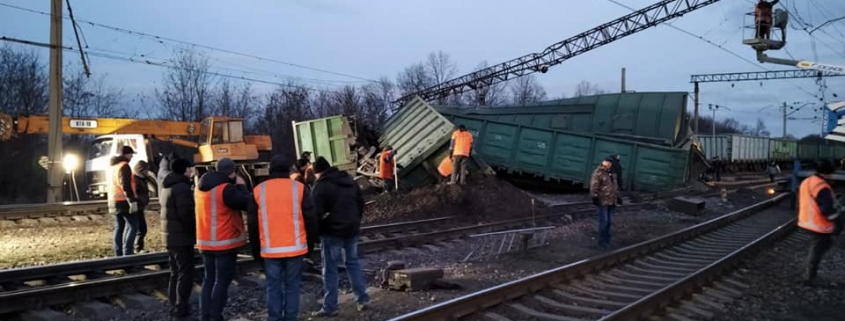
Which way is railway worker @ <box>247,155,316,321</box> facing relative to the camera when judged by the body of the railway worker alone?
away from the camera

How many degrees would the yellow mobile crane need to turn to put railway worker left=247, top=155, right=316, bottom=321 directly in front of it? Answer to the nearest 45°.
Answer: approximately 45° to its left

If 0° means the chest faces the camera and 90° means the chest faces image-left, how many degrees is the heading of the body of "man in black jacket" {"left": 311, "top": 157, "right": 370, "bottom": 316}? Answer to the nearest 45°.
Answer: approximately 135°

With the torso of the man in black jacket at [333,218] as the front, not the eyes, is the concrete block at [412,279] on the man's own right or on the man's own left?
on the man's own right

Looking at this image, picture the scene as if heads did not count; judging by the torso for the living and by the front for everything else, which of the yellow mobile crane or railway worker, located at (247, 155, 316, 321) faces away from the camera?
the railway worker

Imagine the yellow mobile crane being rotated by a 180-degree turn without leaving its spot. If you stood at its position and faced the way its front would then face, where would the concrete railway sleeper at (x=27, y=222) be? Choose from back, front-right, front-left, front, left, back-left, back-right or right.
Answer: back

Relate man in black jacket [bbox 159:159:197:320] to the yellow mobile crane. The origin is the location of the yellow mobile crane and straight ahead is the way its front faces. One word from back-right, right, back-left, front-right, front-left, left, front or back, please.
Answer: front-left

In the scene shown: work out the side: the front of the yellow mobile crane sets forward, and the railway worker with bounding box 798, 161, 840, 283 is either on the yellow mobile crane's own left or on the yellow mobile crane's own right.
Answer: on the yellow mobile crane's own left

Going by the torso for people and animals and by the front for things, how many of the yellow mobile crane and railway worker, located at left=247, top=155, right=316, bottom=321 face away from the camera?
1

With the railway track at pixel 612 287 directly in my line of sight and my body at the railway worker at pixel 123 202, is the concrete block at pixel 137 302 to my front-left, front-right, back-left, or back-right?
front-right

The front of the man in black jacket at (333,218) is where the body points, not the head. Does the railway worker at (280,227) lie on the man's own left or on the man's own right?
on the man's own left

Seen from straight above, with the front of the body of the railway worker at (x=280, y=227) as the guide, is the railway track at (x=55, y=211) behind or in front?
in front

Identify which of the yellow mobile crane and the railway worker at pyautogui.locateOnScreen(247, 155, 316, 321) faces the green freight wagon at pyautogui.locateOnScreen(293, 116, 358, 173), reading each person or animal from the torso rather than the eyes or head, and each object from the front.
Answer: the railway worker

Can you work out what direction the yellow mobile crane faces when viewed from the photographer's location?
facing the viewer and to the left of the viewer

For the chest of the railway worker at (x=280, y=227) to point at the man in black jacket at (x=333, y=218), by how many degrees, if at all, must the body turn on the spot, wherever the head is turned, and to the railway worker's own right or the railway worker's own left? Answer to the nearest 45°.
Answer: approximately 45° to the railway worker's own right

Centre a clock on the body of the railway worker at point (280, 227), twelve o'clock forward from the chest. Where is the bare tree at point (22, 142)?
The bare tree is roughly at 11 o'clock from the railway worker.

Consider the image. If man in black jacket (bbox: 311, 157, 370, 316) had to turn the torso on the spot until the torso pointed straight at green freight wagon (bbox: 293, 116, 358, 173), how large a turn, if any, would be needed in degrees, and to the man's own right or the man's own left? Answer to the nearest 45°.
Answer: approximately 45° to the man's own right

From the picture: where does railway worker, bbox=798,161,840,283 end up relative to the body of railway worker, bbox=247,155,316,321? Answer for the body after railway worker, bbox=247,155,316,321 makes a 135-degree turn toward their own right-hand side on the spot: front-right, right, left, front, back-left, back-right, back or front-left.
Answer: front-left
